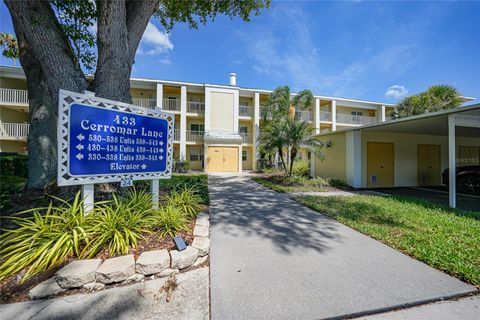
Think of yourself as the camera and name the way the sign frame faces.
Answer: facing the viewer and to the right of the viewer

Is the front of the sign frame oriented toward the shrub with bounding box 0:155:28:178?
no

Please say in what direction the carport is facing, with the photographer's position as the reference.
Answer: facing the viewer and to the left of the viewer

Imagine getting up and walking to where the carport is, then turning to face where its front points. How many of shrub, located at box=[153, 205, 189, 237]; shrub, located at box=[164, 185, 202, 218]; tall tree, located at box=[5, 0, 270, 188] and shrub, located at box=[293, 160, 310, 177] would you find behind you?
0

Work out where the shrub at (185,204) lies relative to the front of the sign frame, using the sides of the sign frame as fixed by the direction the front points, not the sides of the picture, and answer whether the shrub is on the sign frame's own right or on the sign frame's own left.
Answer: on the sign frame's own left

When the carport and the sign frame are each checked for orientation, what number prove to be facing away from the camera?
0

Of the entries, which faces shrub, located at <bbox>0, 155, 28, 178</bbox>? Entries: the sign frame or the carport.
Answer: the carport

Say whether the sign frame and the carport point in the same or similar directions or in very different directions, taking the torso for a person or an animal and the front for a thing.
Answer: same or similar directions

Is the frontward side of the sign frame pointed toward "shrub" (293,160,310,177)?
no

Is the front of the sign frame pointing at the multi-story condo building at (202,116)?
no
